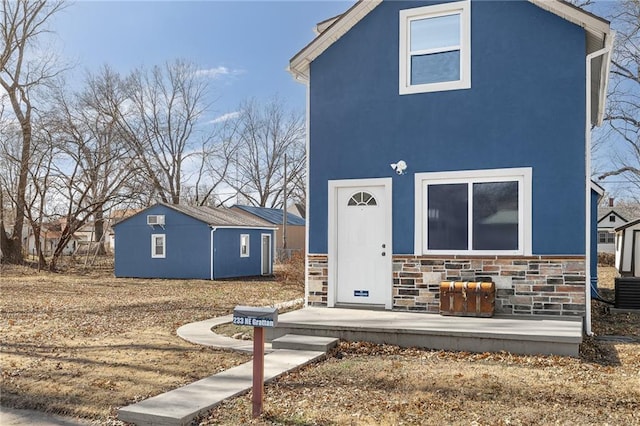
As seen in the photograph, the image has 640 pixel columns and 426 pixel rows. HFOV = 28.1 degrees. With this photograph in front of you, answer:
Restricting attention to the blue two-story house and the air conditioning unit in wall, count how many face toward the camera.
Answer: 2

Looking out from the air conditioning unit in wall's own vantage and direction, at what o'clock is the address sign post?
The address sign post is roughly at 12 o'clock from the air conditioning unit in wall.

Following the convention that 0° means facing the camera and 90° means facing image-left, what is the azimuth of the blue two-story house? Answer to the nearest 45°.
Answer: approximately 0°

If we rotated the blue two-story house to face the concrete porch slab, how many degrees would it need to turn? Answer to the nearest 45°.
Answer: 0° — it already faces it

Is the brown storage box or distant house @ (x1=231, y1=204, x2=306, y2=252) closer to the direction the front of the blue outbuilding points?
the brown storage box

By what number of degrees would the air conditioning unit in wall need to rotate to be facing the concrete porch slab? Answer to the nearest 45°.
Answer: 0° — it already faces it

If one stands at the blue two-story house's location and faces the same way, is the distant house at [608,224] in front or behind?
behind

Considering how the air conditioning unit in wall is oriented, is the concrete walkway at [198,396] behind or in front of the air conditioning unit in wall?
in front

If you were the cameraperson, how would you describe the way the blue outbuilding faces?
facing the viewer and to the right of the viewer

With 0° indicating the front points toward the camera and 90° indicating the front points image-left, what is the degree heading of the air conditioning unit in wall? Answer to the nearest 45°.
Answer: approximately 0°
